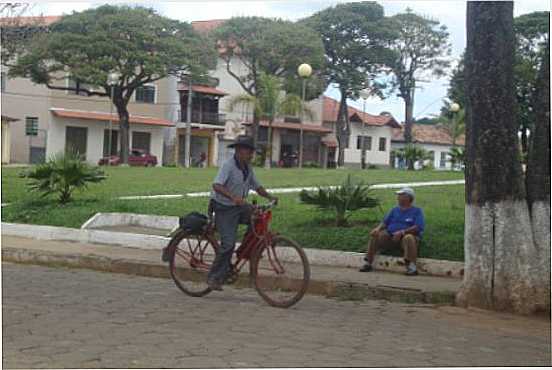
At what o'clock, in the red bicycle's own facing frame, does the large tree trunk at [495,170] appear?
The large tree trunk is roughly at 11 o'clock from the red bicycle.

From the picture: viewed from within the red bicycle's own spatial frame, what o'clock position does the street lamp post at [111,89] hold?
The street lamp post is roughly at 7 o'clock from the red bicycle.

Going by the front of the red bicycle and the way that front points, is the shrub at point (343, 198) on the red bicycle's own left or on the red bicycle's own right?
on the red bicycle's own left

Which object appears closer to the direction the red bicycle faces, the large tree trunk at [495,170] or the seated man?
the large tree trunk

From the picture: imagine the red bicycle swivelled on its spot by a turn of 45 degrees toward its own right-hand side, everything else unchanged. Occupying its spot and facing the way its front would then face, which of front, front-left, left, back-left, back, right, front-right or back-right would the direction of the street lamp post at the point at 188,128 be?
back

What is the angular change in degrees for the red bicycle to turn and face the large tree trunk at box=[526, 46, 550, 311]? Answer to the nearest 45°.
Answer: approximately 45° to its left

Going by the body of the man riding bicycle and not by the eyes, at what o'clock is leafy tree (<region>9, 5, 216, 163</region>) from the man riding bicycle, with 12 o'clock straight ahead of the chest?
The leafy tree is roughly at 7 o'clock from the man riding bicycle.

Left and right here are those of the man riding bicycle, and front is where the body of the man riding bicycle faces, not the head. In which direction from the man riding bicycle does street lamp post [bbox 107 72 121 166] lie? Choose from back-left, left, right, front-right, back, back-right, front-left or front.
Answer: back-left

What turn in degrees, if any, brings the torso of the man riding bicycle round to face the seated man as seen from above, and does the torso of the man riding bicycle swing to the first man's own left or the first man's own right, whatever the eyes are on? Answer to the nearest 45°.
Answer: approximately 90° to the first man's own left

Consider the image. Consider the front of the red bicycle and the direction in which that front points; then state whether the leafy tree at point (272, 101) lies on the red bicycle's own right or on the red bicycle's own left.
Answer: on the red bicycle's own left

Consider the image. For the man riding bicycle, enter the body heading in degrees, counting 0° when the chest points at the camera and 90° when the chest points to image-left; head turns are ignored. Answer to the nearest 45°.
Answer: approximately 315°

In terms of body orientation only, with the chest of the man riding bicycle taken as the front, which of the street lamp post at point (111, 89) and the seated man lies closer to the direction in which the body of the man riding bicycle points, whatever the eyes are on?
the seated man
